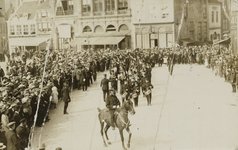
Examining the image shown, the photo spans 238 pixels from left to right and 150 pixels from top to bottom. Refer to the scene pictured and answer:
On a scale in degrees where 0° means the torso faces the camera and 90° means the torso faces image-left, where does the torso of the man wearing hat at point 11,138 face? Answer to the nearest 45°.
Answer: approximately 225°

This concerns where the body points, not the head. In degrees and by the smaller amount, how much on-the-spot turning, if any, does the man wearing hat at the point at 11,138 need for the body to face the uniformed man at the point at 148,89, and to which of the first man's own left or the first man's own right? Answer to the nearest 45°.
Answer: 0° — they already face them
